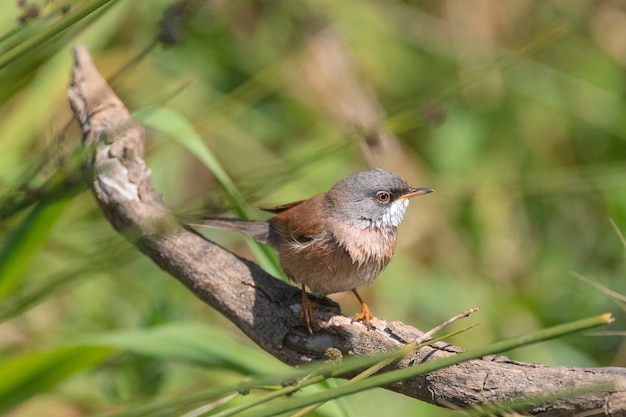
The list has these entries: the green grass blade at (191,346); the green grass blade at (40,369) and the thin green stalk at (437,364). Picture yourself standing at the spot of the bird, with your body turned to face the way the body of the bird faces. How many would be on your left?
0

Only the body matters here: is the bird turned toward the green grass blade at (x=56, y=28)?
no

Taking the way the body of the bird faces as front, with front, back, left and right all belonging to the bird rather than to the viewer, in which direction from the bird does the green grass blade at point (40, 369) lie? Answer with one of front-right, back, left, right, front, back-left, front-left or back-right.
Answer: back-right

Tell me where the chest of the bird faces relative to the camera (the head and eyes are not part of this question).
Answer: to the viewer's right

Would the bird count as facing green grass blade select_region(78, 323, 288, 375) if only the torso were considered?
no

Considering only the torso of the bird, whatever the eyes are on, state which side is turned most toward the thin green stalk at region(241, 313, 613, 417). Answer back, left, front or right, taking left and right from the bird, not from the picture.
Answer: front

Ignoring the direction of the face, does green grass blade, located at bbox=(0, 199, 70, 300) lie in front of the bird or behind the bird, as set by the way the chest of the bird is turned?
behind
